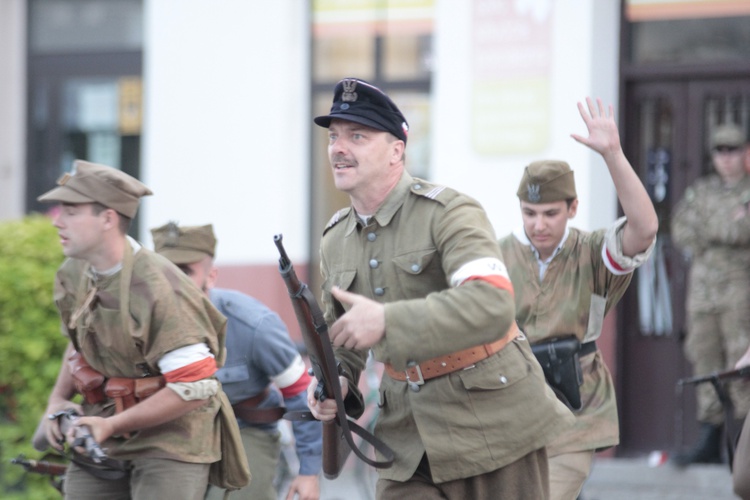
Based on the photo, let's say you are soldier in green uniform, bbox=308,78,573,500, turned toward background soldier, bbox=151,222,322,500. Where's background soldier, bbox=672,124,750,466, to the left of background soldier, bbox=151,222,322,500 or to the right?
right

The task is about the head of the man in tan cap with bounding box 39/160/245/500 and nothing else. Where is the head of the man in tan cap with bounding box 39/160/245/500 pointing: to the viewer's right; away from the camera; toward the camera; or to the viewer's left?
to the viewer's left

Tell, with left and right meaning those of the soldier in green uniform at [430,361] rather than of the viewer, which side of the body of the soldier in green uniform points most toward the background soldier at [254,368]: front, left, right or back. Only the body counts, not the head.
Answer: right

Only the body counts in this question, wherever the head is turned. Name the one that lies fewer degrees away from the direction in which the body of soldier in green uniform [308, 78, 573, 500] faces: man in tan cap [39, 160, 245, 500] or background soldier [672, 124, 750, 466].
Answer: the man in tan cap

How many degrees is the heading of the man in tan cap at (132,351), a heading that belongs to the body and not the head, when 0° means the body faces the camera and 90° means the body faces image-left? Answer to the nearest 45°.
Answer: approximately 45°

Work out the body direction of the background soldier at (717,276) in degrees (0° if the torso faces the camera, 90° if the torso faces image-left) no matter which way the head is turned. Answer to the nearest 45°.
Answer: approximately 0°

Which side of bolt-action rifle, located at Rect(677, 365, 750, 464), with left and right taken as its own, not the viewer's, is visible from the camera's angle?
left

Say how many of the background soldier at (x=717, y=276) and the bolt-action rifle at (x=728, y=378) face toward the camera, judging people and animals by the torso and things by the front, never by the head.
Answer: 1
